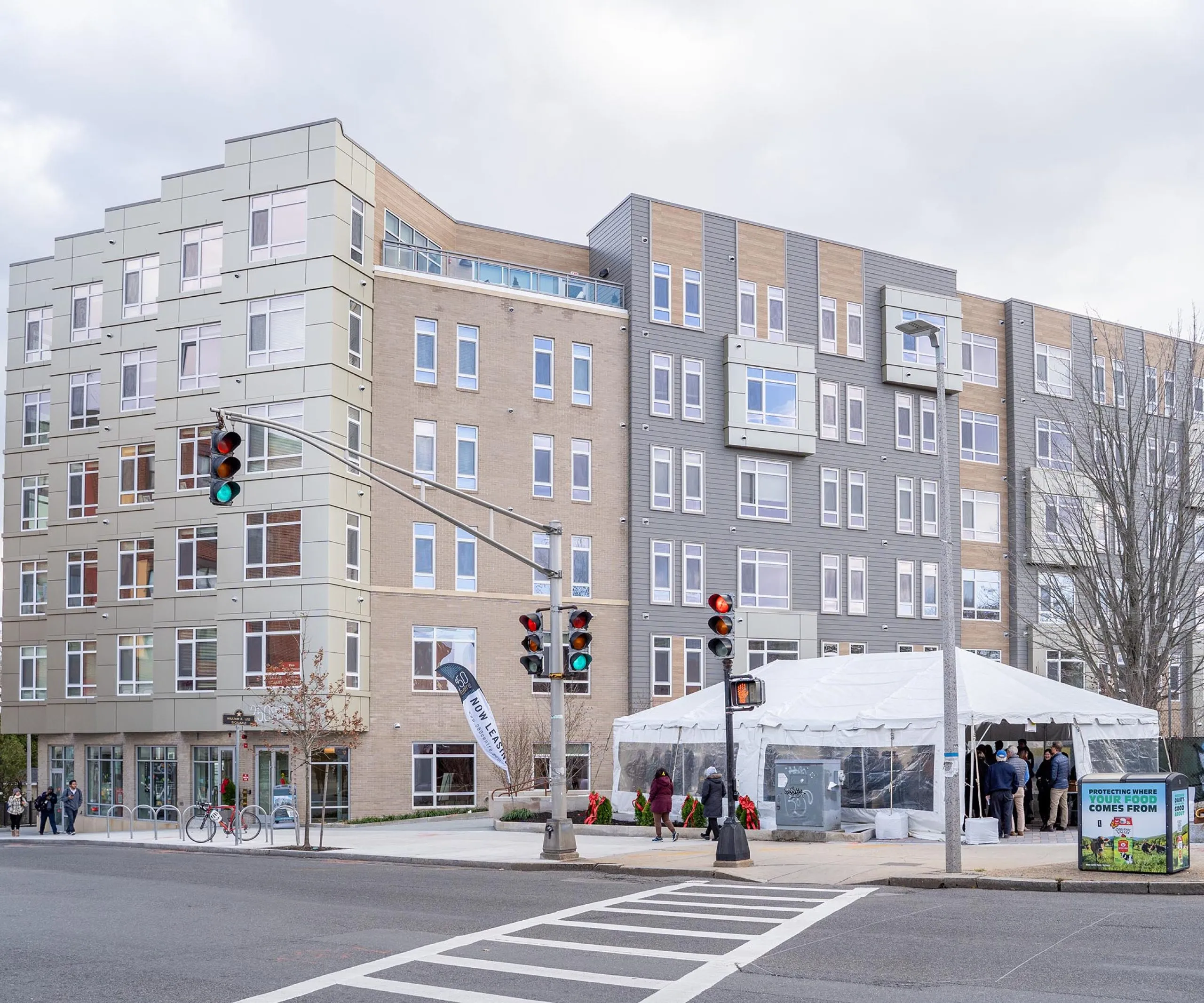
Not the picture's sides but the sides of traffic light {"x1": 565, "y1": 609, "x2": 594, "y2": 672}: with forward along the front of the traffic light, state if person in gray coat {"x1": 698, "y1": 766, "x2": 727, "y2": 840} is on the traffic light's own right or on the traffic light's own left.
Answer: on the traffic light's own left

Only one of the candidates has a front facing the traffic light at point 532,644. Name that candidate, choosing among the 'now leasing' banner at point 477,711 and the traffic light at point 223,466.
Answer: the 'now leasing' banner

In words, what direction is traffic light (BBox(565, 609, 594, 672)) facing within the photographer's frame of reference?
facing the viewer and to the right of the viewer

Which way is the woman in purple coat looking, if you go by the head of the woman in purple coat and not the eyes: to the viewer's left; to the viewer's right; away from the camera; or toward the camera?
away from the camera

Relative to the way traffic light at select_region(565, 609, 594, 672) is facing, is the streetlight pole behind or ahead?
ahead

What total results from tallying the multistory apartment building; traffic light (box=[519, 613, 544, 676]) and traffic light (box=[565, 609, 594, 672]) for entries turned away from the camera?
0

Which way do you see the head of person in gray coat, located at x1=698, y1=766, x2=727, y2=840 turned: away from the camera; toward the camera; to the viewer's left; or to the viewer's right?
away from the camera

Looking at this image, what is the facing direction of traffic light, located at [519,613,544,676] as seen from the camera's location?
facing the viewer and to the left of the viewer

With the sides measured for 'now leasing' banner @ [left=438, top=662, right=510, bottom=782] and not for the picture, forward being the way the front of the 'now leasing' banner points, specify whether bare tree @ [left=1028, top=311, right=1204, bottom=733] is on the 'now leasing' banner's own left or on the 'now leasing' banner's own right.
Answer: on the 'now leasing' banner's own left

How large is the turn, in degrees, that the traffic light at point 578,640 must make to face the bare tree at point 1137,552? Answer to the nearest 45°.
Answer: approximately 90° to its left

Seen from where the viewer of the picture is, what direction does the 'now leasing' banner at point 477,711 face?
facing the viewer
